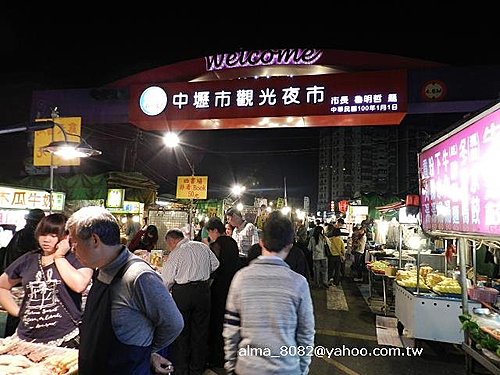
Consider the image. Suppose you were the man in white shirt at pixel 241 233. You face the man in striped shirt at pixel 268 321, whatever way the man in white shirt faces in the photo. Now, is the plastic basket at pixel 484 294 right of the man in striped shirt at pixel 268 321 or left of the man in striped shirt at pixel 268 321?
left

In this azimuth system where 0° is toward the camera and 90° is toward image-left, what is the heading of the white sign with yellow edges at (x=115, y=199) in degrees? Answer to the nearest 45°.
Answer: approximately 0°

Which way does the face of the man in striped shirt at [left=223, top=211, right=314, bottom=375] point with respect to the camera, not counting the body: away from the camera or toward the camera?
away from the camera

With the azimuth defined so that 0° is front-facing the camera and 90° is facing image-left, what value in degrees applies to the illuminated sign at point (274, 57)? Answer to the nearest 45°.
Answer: approximately 0°

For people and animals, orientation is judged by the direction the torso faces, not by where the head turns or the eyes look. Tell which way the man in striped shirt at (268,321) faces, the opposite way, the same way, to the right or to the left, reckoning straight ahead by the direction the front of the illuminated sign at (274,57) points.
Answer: the opposite way

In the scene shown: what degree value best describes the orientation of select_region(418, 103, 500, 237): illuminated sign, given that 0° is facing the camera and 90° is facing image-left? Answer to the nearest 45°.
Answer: approximately 45°

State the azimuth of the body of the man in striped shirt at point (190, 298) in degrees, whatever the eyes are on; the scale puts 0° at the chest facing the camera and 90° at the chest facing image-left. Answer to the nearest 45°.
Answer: approximately 135°

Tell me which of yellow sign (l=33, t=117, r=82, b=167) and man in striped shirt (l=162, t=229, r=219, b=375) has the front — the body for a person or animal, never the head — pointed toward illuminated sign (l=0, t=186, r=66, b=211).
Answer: the man in striped shirt

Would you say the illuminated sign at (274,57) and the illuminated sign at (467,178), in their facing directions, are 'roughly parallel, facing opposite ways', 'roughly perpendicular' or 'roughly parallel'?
roughly perpendicular

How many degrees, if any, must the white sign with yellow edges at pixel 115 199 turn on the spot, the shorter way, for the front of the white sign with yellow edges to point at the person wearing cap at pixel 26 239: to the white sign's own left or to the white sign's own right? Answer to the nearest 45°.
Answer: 0° — it already faces them

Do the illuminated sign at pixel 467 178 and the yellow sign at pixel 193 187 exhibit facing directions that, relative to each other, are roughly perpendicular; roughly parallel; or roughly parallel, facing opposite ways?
roughly perpendicular

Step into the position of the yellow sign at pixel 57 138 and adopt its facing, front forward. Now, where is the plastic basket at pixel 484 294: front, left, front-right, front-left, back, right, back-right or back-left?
front-left

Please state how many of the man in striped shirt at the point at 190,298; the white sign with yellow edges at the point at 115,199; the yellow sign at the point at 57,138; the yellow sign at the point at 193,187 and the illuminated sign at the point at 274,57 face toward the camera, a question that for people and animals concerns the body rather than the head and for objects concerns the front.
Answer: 4

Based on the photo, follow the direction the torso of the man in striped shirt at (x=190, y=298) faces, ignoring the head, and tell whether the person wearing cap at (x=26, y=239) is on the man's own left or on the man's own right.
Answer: on the man's own left
